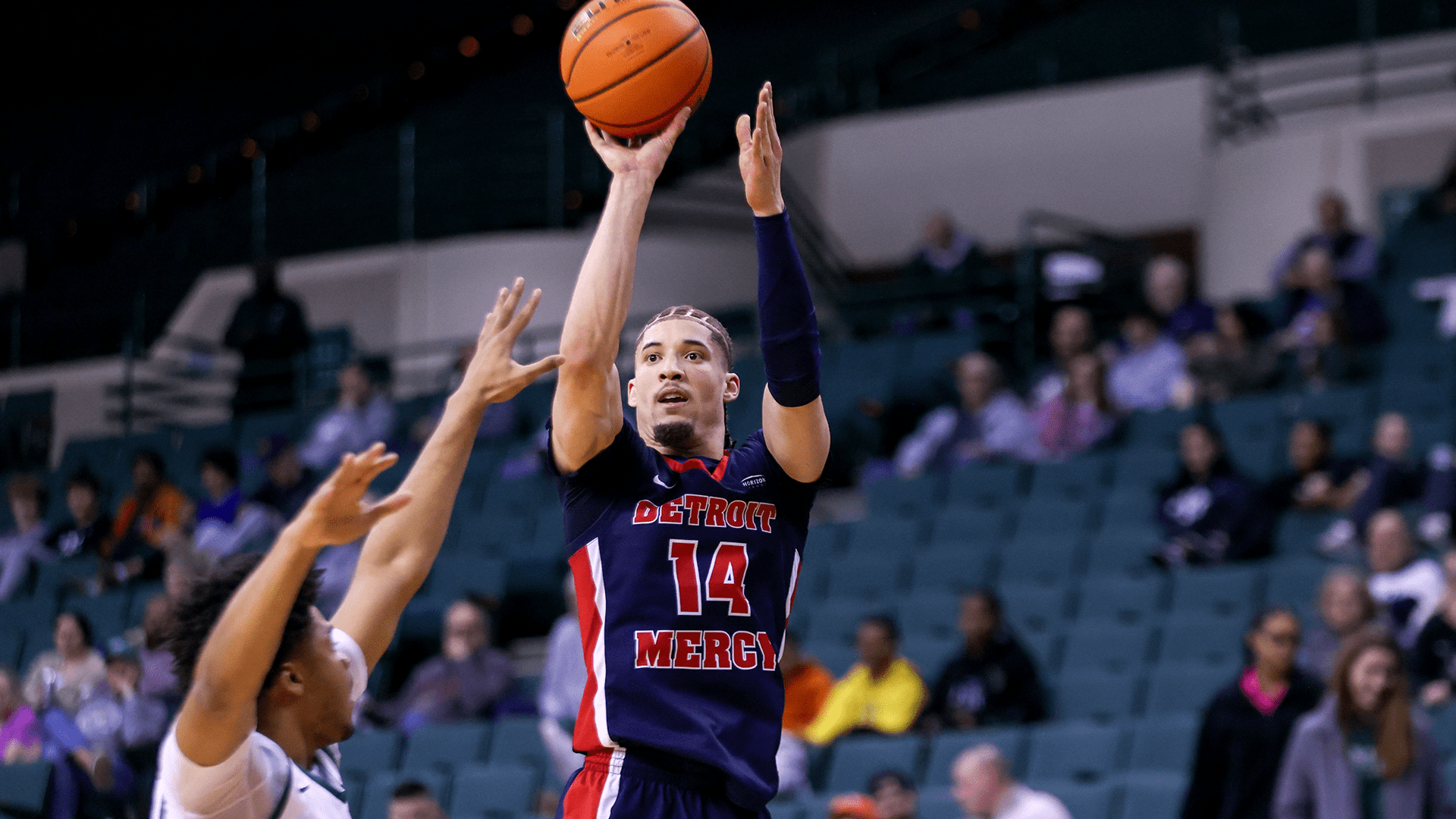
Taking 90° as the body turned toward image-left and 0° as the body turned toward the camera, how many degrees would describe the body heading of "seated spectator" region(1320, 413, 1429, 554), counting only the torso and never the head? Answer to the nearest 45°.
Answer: approximately 45°

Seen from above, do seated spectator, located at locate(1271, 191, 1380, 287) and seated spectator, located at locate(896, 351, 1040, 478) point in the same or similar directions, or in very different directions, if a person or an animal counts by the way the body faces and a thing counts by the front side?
same or similar directions

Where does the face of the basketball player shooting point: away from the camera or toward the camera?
toward the camera

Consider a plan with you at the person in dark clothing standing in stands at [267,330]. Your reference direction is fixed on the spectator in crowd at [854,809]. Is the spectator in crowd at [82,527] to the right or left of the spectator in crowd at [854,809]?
right

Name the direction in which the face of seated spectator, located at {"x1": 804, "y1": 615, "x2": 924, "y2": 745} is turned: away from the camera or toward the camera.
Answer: toward the camera

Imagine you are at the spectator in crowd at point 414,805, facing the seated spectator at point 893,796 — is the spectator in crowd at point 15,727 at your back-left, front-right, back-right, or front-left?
back-left

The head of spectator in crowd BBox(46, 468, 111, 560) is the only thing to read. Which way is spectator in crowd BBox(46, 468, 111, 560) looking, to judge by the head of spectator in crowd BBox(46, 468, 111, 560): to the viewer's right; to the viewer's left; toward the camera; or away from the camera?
toward the camera

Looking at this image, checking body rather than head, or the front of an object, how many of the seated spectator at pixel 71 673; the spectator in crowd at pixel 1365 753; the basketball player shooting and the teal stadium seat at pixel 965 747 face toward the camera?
4

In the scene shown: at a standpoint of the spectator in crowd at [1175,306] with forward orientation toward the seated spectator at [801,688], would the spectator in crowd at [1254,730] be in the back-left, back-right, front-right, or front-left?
front-left

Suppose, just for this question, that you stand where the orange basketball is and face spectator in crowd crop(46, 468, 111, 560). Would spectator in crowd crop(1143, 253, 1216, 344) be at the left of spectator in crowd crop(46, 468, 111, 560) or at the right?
right

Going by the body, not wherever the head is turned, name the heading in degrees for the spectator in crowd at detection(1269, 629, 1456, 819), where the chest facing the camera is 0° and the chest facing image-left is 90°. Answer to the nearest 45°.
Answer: approximately 0°

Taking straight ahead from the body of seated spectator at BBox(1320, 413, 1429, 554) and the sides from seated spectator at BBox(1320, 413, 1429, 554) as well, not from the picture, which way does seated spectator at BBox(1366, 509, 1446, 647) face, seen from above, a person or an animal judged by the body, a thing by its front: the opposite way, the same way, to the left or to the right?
the same way

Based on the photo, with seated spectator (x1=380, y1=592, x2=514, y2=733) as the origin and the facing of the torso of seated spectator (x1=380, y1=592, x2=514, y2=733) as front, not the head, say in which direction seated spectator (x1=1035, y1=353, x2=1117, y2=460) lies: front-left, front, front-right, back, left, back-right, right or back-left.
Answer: back-left

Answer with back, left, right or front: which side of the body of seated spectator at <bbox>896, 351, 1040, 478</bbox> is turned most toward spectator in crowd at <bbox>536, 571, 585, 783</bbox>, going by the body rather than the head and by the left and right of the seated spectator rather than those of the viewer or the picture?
front

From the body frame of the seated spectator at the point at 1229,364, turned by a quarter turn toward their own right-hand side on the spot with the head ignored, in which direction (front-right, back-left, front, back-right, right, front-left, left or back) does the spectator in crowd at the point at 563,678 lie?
left

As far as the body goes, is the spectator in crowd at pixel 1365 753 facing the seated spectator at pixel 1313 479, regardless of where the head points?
no

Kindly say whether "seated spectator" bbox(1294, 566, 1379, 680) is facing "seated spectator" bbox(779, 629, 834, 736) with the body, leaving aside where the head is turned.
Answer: no

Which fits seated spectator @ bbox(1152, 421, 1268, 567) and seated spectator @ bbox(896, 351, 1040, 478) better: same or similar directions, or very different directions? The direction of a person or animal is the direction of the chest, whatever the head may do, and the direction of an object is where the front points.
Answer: same or similar directions

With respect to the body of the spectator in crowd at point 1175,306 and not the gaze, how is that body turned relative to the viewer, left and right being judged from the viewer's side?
facing the viewer and to the left of the viewer

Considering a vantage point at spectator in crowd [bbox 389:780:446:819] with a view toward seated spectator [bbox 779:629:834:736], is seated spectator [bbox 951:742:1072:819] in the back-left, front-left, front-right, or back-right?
front-right

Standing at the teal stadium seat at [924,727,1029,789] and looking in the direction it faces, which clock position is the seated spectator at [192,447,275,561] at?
The seated spectator is roughly at 4 o'clock from the teal stadium seat.

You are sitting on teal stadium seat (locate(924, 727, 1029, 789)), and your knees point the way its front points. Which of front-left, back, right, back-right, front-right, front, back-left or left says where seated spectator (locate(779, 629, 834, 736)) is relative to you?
back-right
